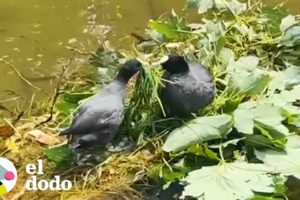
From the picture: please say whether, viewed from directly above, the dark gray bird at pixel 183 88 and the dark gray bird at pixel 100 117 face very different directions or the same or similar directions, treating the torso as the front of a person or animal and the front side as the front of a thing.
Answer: very different directions

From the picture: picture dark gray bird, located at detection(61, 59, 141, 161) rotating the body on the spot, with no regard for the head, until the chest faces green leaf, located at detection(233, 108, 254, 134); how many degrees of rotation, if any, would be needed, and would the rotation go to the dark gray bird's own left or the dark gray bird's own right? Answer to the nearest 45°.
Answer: approximately 45° to the dark gray bird's own right

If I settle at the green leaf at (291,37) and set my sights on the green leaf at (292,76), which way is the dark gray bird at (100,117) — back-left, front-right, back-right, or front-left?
front-right

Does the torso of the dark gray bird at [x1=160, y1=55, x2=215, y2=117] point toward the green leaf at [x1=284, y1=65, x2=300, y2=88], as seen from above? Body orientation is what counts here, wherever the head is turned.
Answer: no

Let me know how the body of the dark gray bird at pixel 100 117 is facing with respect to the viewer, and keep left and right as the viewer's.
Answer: facing away from the viewer and to the right of the viewer

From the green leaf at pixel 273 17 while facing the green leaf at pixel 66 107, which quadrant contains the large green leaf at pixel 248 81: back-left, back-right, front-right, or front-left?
front-left

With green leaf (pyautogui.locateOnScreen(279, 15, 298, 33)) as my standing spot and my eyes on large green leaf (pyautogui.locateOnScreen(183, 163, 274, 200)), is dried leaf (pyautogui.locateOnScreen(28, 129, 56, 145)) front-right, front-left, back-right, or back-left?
front-right

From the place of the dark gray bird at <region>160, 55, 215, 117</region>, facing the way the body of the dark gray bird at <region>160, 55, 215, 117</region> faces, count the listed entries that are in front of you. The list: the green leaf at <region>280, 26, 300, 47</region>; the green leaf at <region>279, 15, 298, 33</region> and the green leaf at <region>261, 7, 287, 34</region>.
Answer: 0

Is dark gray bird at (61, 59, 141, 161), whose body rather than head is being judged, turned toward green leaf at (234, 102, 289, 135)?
no
